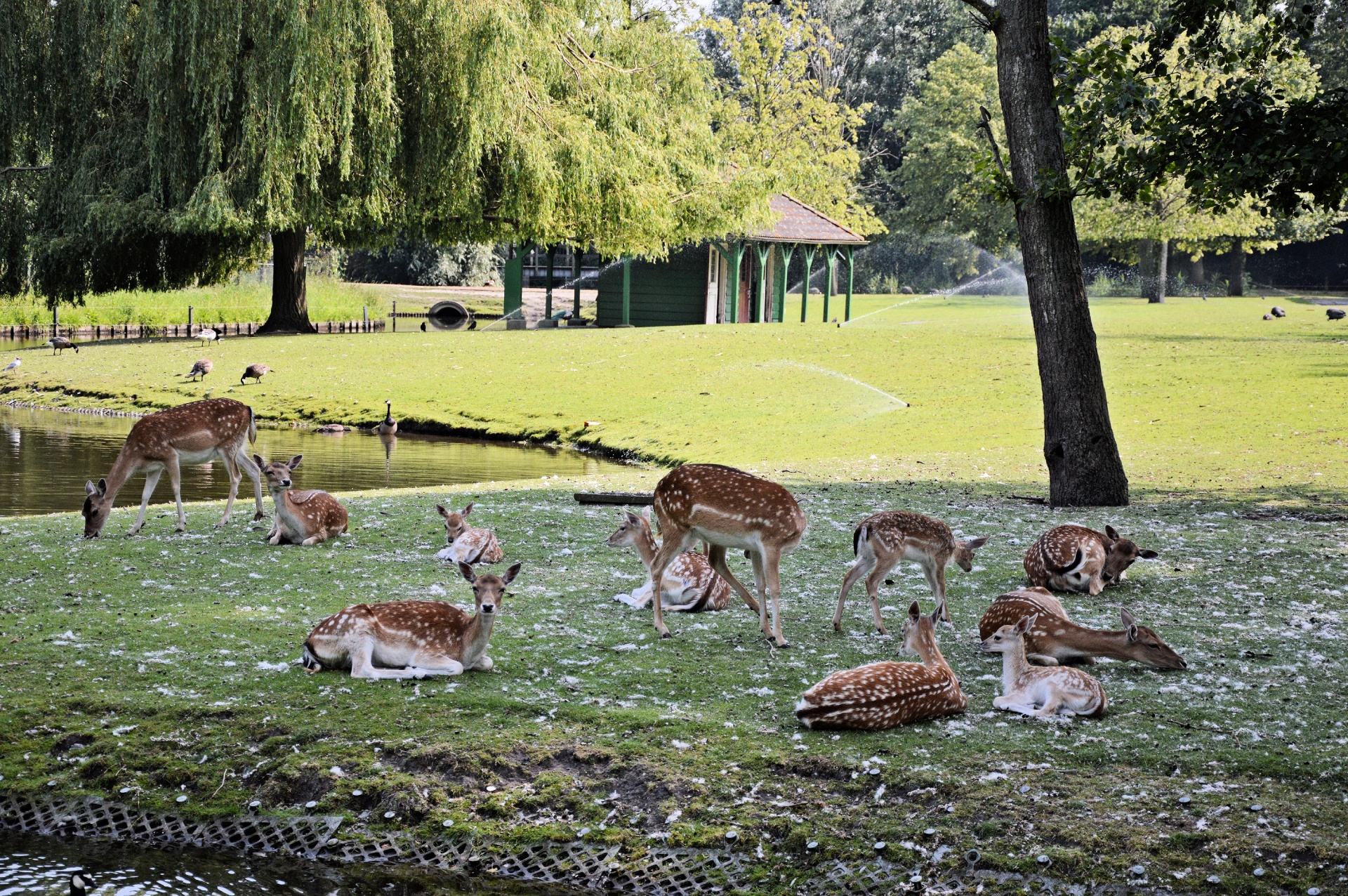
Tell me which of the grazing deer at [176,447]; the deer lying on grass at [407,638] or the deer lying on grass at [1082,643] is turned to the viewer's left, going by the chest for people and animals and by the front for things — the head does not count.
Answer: the grazing deer

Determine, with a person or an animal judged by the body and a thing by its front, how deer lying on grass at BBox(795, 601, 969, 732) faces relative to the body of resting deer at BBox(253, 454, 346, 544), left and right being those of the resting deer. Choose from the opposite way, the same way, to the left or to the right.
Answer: the opposite way

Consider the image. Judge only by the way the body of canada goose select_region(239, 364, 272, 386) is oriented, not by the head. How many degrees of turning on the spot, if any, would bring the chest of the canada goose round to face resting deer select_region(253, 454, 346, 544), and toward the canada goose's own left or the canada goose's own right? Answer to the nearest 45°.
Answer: approximately 90° to the canada goose's own left

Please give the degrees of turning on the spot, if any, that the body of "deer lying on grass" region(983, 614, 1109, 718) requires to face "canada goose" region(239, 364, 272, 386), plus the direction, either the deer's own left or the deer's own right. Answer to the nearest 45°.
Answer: approximately 45° to the deer's own right

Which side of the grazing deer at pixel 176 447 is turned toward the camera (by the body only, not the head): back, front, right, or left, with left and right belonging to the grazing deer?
left

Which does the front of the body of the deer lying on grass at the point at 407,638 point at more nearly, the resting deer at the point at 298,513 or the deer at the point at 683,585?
the deer

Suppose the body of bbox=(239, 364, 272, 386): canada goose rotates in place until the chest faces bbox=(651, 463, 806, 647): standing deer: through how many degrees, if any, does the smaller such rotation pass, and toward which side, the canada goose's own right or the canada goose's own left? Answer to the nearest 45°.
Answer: approximately 90° to the canada goose's own left

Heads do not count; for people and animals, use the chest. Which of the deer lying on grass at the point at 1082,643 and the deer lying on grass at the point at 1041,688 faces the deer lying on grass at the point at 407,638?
the deer lying on grass at the point at 1041,688

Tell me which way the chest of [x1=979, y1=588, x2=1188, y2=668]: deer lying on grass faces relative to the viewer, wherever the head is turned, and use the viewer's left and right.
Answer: facing to the right of the viewer

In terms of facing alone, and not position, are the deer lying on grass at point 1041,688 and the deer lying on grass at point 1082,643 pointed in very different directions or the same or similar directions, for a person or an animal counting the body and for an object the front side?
very different directions

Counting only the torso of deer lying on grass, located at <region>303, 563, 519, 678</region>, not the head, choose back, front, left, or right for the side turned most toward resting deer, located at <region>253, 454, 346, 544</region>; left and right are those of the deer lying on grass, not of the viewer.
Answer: left

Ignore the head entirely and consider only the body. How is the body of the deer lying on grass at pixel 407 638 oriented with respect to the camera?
to the viewer's right

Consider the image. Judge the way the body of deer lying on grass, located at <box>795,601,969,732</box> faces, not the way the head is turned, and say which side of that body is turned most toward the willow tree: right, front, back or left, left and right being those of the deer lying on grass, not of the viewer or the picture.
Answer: left

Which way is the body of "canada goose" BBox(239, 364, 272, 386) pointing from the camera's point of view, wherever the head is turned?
to the viewer's left

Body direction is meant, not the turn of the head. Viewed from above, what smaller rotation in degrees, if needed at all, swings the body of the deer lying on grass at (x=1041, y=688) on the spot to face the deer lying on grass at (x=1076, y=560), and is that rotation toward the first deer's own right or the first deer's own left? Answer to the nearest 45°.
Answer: approximately 90° to the first deer's own right
